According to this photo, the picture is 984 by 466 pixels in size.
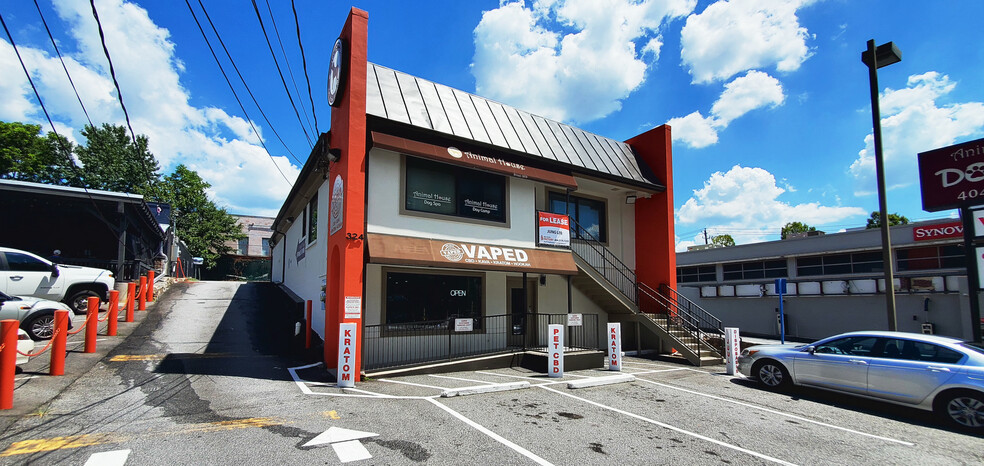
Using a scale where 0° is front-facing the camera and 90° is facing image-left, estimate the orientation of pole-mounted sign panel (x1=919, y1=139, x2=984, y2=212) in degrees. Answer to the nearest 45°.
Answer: approximately 45°

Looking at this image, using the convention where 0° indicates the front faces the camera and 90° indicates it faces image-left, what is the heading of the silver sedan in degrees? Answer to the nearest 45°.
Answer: approximately 90°

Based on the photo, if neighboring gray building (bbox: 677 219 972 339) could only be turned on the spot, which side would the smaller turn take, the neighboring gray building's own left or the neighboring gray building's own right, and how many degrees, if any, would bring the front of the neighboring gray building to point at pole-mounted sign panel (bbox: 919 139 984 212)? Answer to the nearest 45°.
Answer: approximately 45° to the neighboring gray building's own left

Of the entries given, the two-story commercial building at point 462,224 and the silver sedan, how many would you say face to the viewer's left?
1

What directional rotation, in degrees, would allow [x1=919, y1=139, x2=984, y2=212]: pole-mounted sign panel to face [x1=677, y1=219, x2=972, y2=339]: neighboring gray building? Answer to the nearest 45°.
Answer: approximately 135° to its right

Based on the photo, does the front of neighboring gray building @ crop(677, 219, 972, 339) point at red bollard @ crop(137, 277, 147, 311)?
yes

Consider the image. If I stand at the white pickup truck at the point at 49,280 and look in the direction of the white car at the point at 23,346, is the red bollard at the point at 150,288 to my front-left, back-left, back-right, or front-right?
back-left

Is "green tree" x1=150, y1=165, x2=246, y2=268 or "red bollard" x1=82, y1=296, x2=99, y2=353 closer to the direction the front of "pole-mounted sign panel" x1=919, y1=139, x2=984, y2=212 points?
the red bollard
